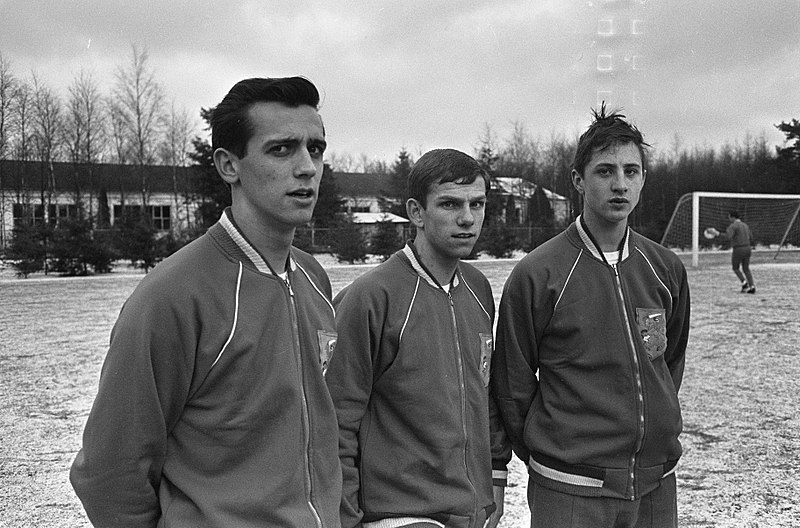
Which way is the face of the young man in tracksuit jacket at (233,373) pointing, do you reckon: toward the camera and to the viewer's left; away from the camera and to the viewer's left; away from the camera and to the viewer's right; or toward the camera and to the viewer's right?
toward the camera and to the viewer's right

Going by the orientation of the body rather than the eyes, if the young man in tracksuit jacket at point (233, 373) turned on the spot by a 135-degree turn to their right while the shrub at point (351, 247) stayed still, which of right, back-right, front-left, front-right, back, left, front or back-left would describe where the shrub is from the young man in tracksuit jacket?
right

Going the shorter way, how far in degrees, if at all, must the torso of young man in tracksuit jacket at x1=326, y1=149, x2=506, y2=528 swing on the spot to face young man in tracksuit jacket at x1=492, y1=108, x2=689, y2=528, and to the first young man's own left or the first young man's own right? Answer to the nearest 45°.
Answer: approximately 90° to the first young man's own left

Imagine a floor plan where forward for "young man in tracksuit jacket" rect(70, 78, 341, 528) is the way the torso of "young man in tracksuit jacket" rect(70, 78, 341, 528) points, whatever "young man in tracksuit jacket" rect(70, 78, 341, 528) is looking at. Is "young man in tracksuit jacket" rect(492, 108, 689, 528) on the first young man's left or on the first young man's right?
on the first young man's left

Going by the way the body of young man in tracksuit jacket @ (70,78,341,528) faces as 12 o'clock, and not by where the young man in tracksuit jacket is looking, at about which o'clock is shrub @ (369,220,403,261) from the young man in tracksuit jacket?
The shrub is roughly at 8 o'clock from the young man in tracksuit jacket.

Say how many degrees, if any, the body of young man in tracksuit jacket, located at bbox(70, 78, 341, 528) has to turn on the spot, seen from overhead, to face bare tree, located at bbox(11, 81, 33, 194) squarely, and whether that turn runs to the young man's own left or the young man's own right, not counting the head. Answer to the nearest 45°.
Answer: approximately 135° to the young man's own left

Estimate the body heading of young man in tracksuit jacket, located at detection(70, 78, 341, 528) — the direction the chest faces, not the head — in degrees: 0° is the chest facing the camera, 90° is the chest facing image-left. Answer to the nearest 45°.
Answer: approximately 315°

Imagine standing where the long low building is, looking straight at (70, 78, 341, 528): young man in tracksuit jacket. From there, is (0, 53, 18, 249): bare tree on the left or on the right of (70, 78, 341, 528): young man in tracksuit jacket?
right

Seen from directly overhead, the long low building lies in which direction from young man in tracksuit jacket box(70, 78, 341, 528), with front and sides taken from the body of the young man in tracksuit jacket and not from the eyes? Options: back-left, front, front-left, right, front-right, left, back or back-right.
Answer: back-left

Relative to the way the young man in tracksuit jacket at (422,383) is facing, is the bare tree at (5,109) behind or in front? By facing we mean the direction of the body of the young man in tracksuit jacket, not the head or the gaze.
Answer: behind

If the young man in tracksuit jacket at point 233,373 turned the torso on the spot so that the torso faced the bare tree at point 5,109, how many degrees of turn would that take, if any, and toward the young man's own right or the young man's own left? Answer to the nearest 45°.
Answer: approximately 135° to the young man's own left

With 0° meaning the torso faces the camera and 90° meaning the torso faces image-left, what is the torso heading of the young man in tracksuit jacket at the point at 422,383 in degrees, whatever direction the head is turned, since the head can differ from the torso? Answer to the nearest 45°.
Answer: approximately 315°

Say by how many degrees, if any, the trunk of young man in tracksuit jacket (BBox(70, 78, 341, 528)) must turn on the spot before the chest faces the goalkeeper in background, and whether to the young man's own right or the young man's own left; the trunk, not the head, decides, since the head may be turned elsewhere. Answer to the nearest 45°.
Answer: approximately 90° to the young man's own left

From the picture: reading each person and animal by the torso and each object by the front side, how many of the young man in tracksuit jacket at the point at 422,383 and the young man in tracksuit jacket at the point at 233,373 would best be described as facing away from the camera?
0

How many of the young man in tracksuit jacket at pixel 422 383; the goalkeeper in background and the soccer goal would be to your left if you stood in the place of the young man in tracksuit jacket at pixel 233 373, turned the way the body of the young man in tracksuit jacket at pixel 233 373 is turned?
3

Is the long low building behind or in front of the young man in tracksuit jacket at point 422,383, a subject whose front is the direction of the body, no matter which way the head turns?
behind
